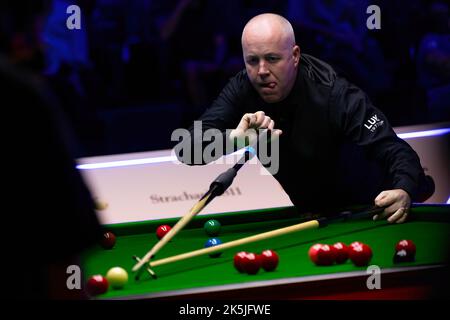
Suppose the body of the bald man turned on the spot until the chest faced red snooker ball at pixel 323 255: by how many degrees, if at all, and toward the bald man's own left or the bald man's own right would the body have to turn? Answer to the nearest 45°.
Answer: approximately 45° to the bald man's own left

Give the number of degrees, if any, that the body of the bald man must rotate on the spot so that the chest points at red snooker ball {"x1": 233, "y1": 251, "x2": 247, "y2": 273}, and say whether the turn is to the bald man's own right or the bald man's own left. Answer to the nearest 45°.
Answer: approximately 45° to the bald man's own left

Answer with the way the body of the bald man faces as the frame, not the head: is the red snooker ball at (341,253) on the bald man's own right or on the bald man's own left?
on the bald man's own left

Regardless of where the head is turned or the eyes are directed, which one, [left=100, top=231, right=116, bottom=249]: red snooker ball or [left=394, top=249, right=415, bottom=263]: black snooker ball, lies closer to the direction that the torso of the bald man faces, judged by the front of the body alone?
the red snooker ball

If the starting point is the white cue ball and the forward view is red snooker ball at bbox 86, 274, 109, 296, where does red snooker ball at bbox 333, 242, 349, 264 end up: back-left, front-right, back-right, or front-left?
back-left

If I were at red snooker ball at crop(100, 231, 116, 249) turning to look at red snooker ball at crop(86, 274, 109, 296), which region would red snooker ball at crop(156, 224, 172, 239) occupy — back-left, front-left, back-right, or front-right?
back-left

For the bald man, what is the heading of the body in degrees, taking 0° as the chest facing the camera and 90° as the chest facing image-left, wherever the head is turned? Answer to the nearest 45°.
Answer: approximately 45°

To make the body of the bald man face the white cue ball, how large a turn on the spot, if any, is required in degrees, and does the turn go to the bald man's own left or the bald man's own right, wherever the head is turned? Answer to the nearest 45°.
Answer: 0° — they already face it

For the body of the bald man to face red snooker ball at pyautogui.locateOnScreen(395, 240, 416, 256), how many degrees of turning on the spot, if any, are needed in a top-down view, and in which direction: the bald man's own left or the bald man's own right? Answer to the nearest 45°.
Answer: approximately 45° to the bald man's own left
